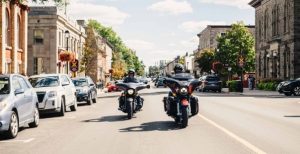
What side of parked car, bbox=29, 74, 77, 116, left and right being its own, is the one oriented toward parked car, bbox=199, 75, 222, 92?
back

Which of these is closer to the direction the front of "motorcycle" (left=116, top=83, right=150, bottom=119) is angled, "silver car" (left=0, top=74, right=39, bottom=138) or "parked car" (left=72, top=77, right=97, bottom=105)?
the silver car

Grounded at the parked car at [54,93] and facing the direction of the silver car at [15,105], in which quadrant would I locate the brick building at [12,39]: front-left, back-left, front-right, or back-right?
back-right

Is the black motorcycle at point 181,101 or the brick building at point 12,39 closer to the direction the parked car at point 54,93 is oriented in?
the black motorcycle

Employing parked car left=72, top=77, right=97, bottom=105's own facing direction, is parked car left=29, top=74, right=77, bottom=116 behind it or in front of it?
in front

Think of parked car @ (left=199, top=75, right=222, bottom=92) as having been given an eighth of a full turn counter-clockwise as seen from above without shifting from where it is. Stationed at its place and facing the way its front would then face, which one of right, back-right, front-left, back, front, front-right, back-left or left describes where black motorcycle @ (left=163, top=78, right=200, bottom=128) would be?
left

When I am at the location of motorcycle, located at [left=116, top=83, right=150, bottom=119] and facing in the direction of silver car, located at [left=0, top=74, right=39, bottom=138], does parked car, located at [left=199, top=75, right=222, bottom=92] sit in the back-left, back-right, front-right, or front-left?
back-right

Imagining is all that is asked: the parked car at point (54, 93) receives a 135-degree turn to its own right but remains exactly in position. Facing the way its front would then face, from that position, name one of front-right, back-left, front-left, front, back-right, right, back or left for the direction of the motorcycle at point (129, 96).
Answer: back-right

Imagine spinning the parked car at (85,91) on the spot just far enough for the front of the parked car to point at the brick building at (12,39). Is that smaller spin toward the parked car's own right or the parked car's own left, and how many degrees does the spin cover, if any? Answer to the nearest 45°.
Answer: approximately 90° to the parked car's own right

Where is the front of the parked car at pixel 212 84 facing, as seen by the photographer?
facing away from the viewer and to the left of the viewer

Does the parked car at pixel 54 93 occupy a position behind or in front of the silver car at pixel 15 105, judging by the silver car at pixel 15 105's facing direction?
behind

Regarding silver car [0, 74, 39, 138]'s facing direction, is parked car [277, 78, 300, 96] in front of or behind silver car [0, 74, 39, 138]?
behind

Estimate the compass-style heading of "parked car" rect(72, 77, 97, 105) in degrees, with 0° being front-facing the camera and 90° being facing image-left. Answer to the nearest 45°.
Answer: approximately 45°
